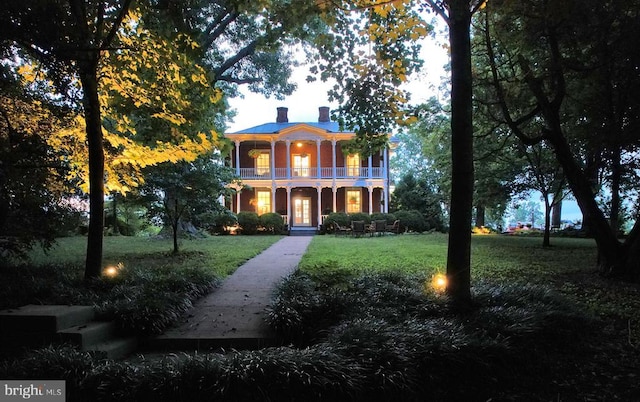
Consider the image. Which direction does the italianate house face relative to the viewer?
toward the camera

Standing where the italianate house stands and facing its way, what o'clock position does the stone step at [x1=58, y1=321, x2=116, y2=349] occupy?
The stone step is roughly at 12 o'clock from the italianate house.

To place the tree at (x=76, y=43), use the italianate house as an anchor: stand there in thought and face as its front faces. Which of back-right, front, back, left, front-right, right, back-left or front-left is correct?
front

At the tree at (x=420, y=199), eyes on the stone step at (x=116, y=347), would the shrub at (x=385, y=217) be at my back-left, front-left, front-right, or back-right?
front-right

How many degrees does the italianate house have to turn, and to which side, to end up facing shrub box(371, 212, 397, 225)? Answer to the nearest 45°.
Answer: approximately 45° to its left

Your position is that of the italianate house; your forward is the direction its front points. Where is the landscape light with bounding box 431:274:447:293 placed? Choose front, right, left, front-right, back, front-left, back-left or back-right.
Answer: front

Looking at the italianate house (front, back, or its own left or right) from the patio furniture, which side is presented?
front

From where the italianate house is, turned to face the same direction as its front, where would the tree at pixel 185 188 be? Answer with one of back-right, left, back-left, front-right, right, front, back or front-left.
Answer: front

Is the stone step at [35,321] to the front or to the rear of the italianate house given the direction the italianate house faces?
to the front

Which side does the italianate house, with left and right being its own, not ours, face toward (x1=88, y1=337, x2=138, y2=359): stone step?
front

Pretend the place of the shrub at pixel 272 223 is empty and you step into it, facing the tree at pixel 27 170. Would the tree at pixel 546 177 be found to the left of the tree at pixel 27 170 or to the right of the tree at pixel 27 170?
left

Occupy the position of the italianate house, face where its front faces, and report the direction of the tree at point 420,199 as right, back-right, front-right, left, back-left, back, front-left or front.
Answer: left
